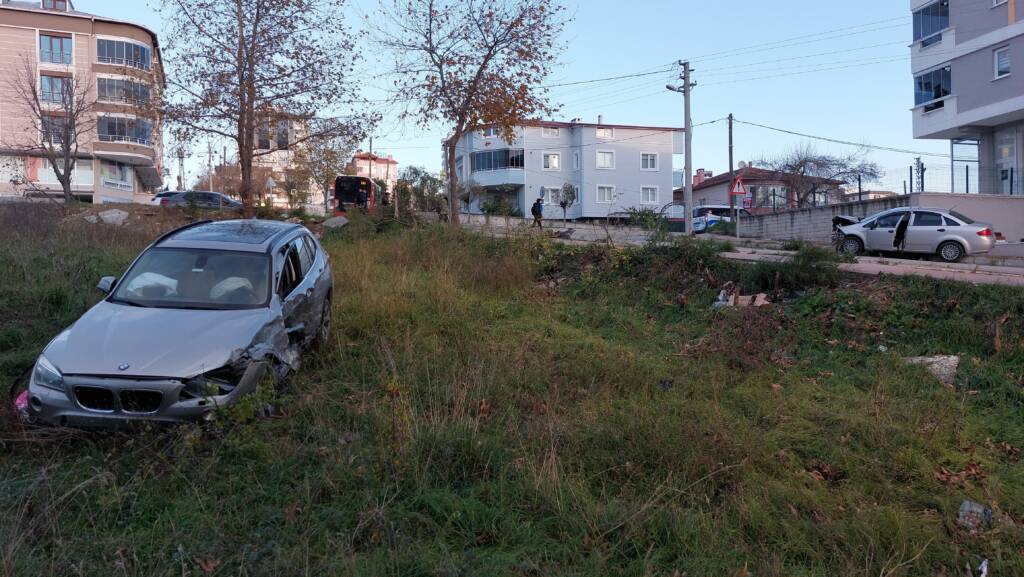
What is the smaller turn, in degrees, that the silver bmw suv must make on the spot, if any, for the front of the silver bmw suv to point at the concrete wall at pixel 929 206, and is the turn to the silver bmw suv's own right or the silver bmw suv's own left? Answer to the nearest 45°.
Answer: approximately 180°

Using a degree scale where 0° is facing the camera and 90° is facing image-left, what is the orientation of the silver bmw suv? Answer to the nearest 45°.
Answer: approximately 45°

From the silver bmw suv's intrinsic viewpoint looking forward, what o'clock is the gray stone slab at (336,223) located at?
The gray stone slab is roughly at 5 o'clock from the silver bmw suv.

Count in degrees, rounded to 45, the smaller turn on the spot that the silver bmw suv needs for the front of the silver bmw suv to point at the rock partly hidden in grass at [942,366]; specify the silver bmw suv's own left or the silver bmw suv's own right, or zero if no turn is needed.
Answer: approximately 135° to the silver bmw suv's own left

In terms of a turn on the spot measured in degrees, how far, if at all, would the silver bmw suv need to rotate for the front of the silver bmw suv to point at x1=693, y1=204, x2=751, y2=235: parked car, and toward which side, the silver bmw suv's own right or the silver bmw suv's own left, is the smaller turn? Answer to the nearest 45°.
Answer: approximately 180°

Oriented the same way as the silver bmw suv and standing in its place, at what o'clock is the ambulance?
The ambulance is roughly at 5 o'clock from the silver bmw suv.

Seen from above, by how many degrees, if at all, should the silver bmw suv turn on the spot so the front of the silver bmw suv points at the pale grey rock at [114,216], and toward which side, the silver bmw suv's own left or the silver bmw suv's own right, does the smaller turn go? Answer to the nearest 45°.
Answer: approximately 135° to the silver bmw suv's own right

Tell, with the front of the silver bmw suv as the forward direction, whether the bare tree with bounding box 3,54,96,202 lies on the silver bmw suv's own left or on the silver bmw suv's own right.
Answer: on the silver bmw suv's own right

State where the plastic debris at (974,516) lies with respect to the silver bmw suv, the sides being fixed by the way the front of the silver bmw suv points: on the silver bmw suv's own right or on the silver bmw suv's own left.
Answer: on the silver bmw suv's own left
